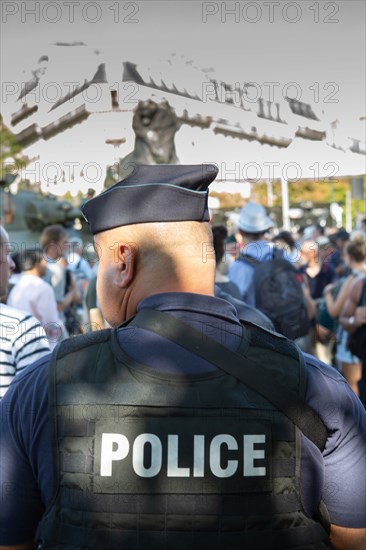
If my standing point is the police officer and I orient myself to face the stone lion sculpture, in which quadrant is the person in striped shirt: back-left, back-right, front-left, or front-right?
front-left

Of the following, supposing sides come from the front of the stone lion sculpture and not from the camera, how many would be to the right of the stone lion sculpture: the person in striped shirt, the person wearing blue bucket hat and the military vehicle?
1

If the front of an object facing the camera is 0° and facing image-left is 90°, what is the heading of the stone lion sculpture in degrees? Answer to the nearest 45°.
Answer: approximately 45°

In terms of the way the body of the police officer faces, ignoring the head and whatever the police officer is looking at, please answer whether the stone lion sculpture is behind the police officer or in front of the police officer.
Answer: in front

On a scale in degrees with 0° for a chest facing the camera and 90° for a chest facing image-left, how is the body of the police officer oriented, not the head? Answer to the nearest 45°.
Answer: approximately 180°

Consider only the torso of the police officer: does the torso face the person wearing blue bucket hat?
yes

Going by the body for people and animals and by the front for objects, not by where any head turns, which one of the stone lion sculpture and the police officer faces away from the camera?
the police officer

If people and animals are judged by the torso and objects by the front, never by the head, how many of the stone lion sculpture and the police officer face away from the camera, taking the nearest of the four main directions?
1

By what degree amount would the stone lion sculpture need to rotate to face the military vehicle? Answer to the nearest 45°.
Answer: approximately 90° to its right
